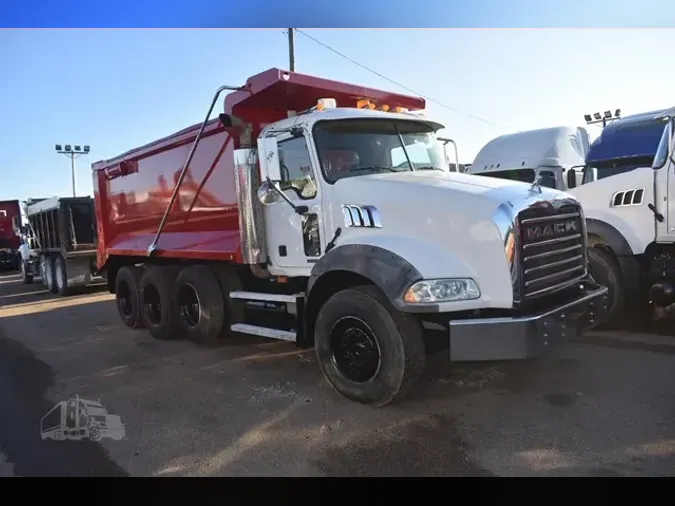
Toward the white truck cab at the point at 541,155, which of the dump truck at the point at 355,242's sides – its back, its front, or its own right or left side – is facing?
left

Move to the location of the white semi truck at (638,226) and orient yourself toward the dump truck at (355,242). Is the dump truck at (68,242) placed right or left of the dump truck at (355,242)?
right

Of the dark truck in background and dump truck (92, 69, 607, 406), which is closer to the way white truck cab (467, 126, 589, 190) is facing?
the dump truck

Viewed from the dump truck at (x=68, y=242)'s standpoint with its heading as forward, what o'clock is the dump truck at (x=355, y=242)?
the dump truck at (x=355, y=242) is roughly at 7 o'clock from the dump truck at (x=68, y=242).

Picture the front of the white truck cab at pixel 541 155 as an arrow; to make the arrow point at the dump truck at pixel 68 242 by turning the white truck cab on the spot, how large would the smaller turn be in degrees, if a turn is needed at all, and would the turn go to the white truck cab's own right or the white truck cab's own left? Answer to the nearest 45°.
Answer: approximately 45° to the white truck cab's own right

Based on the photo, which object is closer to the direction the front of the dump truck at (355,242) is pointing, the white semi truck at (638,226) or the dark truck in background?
the white semi truck
